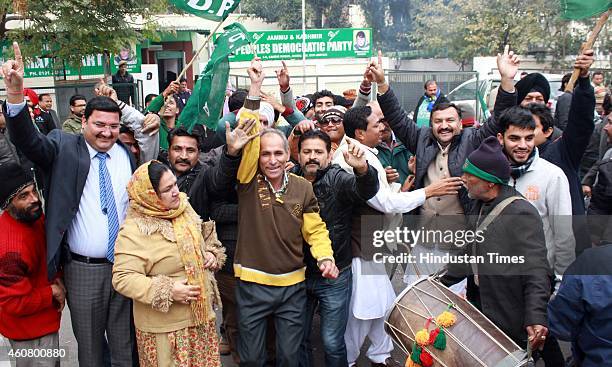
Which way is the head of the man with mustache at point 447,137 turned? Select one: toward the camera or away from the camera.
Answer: toward the camera

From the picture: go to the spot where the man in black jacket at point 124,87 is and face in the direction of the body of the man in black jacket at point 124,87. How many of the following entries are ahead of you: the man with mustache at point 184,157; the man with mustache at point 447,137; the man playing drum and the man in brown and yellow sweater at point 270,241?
4

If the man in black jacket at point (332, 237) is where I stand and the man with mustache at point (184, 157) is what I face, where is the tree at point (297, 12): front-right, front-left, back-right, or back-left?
front-right

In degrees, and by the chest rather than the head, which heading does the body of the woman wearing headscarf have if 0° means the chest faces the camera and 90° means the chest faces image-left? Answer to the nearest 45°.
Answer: approximately 315°

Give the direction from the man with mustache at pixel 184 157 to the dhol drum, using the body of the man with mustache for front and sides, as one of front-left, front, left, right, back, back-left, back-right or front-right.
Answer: front-left

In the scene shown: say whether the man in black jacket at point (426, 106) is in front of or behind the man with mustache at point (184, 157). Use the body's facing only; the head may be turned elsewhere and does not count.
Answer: behind

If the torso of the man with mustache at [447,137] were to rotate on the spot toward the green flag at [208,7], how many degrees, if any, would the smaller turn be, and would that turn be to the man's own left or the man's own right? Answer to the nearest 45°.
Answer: approximately 90° to the man's own right

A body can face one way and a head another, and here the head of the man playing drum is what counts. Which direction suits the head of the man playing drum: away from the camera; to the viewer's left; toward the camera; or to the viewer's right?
to the viewer's left

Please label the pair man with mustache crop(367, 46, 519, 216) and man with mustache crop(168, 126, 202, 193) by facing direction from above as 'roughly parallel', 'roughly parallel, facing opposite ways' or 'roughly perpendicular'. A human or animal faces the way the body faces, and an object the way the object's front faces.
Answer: roughly parallel

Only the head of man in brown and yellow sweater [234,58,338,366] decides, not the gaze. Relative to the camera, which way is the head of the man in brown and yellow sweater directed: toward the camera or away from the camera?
toward the camera

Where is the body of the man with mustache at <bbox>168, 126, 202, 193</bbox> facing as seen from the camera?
toward the camera

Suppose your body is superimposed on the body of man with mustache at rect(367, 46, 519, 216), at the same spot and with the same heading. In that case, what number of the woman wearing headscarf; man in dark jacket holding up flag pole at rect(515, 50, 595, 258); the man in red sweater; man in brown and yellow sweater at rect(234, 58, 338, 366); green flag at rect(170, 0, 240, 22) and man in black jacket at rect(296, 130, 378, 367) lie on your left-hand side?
1

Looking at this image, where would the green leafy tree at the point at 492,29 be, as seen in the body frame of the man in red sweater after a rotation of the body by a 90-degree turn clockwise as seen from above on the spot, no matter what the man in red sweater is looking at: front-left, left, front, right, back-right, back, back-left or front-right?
back

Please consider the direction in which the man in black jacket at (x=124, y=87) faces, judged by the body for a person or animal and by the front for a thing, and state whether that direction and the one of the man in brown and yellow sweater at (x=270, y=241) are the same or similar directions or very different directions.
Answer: same or similar directions

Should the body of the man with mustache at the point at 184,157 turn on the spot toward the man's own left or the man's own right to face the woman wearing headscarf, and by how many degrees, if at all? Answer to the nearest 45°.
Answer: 0° — they already face them

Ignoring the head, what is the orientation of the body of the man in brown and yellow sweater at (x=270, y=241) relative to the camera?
toward the camera

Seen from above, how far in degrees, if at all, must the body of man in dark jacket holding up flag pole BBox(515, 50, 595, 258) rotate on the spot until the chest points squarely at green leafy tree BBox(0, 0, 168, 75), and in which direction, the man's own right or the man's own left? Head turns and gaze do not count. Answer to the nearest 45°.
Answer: approximately 90° to the man's own right

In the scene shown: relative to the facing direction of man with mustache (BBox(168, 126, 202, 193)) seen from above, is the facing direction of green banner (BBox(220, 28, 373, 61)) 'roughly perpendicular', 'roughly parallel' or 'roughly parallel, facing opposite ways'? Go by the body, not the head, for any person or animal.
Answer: roughly parallel

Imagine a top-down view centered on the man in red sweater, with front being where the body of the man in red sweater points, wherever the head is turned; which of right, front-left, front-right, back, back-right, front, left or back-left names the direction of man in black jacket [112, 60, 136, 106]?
back-left

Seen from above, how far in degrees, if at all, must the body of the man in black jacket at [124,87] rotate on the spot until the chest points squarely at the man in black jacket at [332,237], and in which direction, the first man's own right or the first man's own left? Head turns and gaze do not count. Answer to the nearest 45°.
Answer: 0° — they already face them
